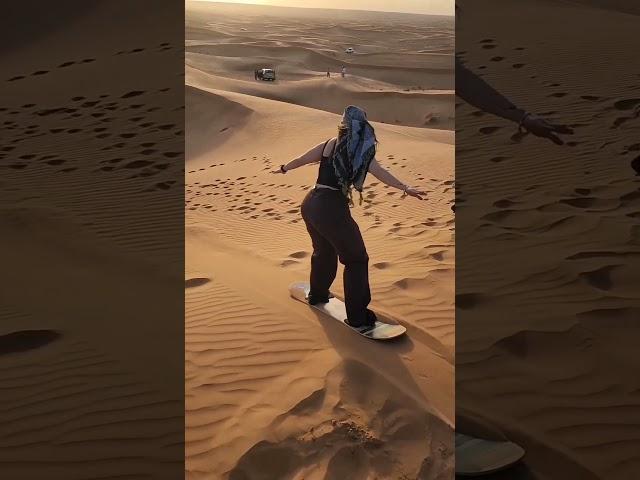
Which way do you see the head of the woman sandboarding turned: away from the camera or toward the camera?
away from the camera

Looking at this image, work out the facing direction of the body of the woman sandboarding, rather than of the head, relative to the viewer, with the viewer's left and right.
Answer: facing away from the viewer and to the right of the viewer
